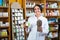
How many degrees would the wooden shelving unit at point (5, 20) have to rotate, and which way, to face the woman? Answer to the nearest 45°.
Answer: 0° — it already faces them
